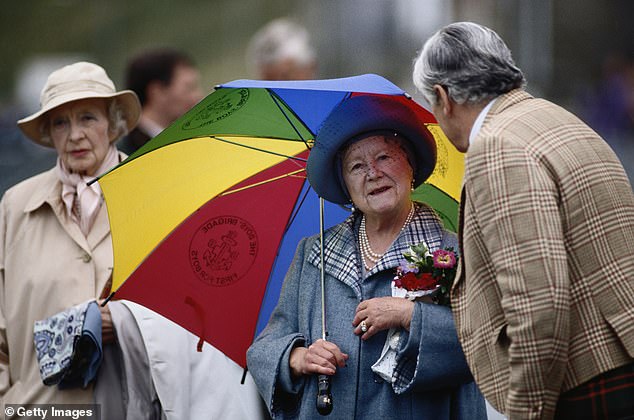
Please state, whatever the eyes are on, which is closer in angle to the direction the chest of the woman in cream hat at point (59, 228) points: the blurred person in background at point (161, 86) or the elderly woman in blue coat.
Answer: the elderly woman in blue coat

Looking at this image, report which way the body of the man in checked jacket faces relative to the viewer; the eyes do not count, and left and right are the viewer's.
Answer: facing away from the viewer and to the left of the viewer

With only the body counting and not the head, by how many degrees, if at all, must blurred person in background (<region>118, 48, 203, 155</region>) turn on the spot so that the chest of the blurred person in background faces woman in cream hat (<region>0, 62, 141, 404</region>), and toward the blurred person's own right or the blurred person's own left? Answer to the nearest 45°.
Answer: approximately 90° to the blurred person's own right

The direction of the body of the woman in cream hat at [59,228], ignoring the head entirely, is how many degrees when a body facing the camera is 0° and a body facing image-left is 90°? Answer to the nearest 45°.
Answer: approximately 315°

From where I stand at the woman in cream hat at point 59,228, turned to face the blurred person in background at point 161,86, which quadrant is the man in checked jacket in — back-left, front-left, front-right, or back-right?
back-right
